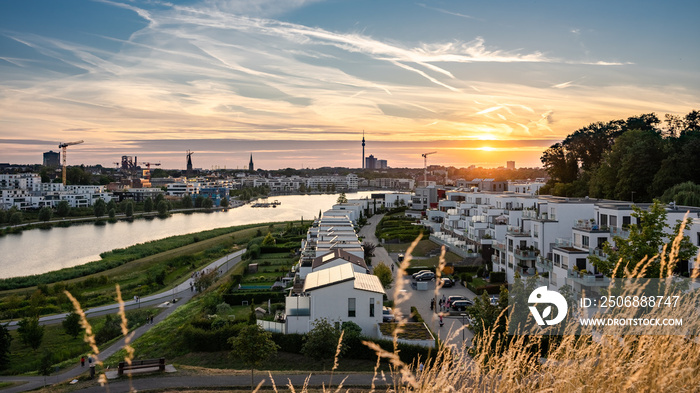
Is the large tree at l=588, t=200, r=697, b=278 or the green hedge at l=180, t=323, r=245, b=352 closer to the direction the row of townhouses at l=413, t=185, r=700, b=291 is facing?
the green hedge

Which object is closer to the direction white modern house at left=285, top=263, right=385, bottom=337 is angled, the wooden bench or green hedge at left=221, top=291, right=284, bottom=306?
the wooden bench

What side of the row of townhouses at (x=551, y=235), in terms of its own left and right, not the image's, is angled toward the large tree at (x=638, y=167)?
back

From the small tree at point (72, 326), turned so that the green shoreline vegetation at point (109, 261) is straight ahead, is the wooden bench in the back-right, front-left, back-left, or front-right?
back-right
